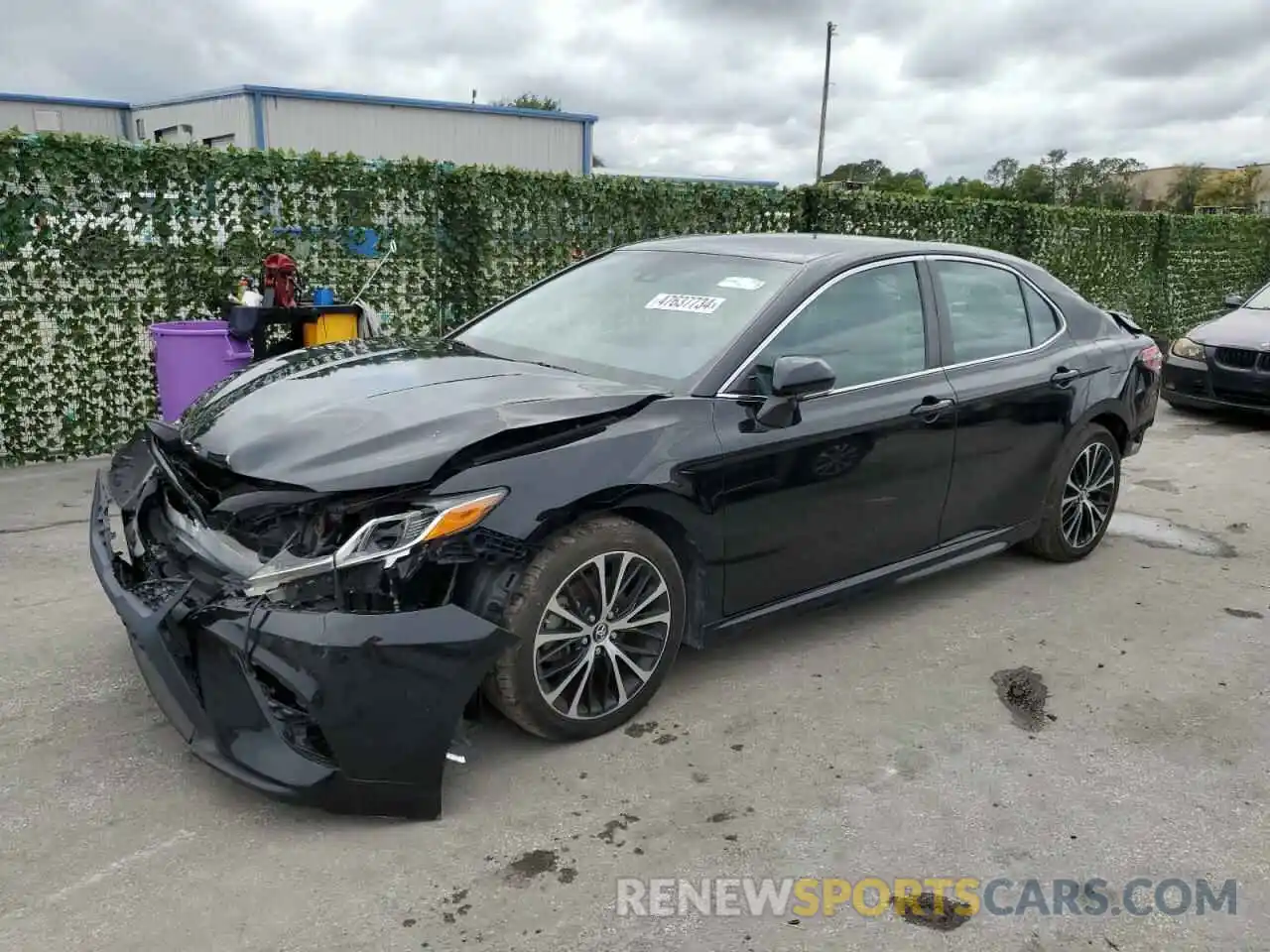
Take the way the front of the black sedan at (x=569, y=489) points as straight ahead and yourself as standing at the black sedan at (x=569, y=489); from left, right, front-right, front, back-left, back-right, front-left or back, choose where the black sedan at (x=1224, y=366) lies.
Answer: back

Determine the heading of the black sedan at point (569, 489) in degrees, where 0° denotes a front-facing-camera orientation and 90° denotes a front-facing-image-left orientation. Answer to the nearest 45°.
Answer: approximately 45°

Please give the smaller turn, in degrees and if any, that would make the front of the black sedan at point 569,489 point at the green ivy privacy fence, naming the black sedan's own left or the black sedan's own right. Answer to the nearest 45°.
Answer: approximately 90° to the black sedan's own right

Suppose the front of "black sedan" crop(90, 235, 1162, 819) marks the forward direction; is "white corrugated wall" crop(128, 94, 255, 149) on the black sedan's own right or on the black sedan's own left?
on the black sedan's own right

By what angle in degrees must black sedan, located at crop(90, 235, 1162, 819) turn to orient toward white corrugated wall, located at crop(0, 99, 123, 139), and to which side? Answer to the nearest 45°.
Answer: approximately 90° to its right

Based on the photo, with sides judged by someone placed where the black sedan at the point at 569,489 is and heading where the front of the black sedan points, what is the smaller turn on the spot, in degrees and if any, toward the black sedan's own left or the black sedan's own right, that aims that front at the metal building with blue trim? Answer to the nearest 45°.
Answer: approximately 135° to the black sedan's own right

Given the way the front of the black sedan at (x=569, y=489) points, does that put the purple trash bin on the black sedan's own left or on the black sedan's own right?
on the black sedan's own right

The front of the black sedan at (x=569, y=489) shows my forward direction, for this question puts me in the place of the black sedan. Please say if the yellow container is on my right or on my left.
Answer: on my right
